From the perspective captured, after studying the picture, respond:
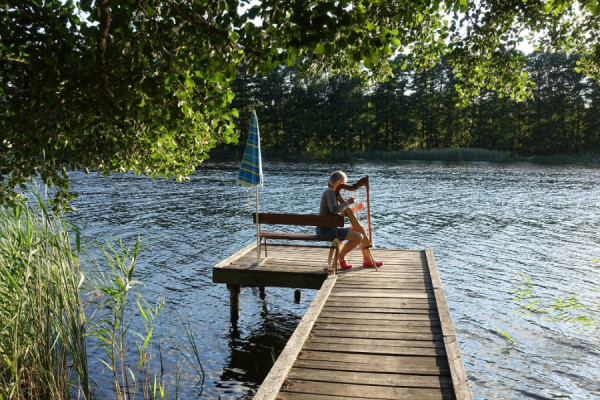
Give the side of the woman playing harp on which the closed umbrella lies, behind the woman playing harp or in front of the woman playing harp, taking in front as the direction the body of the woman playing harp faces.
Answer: behind

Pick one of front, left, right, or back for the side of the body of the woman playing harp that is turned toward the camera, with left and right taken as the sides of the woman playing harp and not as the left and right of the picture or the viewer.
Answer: right

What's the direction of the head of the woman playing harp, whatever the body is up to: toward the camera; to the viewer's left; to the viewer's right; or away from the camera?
to the viewer's right

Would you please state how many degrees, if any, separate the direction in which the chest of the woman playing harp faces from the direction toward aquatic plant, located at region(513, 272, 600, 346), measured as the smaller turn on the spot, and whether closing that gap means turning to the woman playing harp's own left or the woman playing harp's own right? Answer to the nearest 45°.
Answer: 0° — they already face it

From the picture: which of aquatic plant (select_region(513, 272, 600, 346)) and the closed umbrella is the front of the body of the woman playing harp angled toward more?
the aquatic plant
